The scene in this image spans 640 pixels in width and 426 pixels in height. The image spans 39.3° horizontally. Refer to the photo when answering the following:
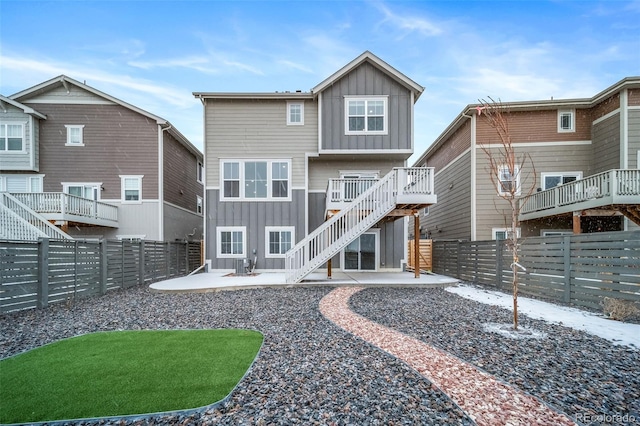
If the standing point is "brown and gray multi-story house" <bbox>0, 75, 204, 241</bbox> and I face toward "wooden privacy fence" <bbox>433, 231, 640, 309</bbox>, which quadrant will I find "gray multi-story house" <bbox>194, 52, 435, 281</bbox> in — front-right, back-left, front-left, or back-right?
front-left

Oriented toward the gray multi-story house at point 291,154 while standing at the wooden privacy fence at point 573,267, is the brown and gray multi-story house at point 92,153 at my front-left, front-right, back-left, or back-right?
front-left

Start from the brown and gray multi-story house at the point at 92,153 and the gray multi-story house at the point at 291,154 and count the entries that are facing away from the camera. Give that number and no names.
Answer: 2

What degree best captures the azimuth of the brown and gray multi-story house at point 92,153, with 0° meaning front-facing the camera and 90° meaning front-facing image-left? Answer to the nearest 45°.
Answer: approximately 180°

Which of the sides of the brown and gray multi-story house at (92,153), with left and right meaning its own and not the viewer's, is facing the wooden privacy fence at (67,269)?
back

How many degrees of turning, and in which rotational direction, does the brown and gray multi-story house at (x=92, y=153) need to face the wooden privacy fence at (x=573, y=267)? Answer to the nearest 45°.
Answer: approximately 135° to its right

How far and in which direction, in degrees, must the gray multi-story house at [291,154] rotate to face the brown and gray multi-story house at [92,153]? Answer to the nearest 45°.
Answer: approximately 90° to its left

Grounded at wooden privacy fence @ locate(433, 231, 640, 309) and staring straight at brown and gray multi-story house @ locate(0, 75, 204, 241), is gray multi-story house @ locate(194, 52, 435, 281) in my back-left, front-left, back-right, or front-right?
front-right

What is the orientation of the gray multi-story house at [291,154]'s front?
away from the camera
